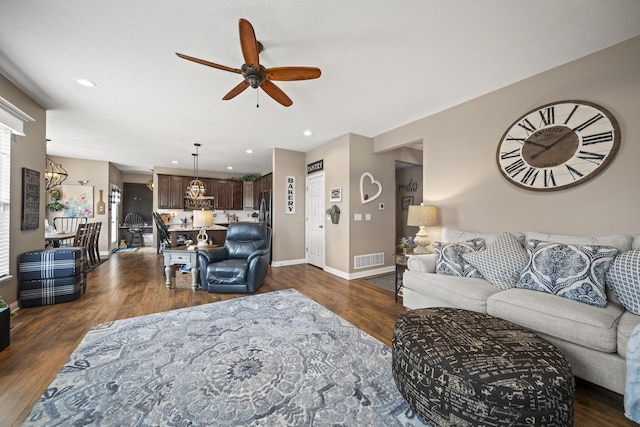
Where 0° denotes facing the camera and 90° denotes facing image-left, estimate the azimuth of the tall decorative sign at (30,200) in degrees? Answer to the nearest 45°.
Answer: approximately 315°

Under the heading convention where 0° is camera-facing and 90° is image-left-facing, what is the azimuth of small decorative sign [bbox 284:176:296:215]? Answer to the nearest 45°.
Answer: approximately 0°

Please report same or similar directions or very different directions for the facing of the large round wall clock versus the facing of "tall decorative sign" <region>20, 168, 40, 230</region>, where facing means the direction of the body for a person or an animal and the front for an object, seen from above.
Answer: very different directions

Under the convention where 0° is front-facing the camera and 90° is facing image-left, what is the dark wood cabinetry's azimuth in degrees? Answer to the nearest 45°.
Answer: approximately 0°

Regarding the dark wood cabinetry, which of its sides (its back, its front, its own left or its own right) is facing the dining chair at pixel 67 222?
right

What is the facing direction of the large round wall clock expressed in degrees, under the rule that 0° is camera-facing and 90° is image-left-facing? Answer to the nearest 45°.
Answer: approximately 45°

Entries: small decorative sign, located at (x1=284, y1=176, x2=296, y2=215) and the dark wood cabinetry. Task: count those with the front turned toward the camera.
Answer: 2

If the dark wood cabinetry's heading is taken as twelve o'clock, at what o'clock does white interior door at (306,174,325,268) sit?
The white interior door is roughly at 11 o'clock from the dark wood cabinetry.

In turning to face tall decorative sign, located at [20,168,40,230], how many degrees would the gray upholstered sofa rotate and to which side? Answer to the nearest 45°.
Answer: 0° — it already faces it

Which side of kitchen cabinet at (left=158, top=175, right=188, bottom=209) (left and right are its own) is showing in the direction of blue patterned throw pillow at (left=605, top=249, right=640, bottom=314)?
front

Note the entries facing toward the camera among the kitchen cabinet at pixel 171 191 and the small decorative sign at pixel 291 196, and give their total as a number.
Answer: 2

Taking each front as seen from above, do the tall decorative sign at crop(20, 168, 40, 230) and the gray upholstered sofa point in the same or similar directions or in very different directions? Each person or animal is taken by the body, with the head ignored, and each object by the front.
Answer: very different directions

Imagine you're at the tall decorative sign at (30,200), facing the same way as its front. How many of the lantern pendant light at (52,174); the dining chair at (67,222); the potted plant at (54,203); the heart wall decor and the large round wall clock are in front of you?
2

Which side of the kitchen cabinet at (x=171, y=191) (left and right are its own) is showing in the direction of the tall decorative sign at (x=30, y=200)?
front

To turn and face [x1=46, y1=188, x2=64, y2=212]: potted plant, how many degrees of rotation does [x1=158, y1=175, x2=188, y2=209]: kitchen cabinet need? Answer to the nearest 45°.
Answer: approximately 90° to its right

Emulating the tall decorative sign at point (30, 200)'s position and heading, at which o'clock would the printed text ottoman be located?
The printed text ottoman is roughly at 1 o'clock from the tall decorative sign.
